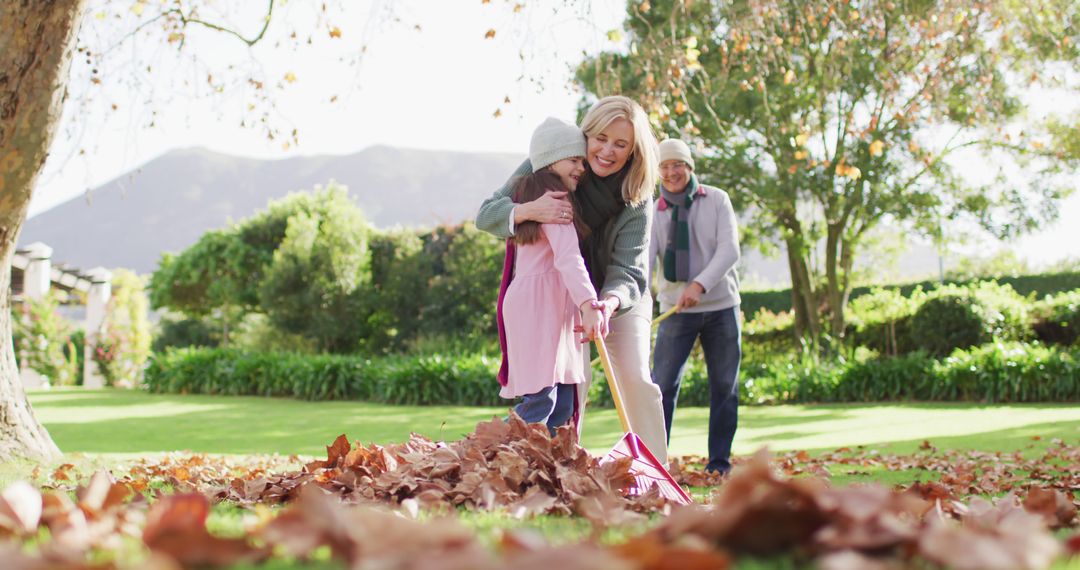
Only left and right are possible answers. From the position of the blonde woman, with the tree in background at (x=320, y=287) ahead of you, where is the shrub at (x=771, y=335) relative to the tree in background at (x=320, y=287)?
right

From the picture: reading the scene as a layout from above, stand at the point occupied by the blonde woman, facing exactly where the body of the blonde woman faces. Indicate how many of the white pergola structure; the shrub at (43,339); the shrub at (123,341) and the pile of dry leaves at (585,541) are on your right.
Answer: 3

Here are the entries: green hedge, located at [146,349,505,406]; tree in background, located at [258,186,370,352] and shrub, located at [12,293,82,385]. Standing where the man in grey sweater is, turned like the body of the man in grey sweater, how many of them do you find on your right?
3

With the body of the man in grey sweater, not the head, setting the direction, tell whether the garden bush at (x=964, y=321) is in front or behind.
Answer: behind

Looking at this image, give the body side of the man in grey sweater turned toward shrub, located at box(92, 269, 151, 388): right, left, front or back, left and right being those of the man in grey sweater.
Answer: right

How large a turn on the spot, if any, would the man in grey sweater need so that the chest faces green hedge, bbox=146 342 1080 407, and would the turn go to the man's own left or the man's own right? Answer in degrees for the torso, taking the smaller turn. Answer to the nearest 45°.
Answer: approximately 135° to the man's own right

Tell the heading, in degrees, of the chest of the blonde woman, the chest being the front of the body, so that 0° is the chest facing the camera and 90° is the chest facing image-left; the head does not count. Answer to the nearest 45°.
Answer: approximately 45°

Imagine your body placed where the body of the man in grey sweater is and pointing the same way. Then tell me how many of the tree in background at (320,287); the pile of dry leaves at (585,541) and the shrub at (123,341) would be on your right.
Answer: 2

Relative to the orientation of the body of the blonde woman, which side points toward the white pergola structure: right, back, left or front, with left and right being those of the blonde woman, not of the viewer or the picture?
right

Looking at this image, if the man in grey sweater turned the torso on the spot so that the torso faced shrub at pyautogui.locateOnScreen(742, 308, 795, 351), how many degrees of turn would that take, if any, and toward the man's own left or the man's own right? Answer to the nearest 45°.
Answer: approximately 135° to the man's own right

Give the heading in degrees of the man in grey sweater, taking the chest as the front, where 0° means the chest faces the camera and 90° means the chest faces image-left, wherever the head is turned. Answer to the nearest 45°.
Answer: approximately 45°

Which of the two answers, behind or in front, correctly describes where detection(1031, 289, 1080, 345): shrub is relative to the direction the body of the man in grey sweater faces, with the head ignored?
behind

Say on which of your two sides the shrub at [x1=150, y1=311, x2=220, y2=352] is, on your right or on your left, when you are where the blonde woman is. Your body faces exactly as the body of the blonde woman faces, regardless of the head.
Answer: on your right

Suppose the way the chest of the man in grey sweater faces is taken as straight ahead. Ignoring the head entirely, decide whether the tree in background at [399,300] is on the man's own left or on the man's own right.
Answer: on the man's own right
